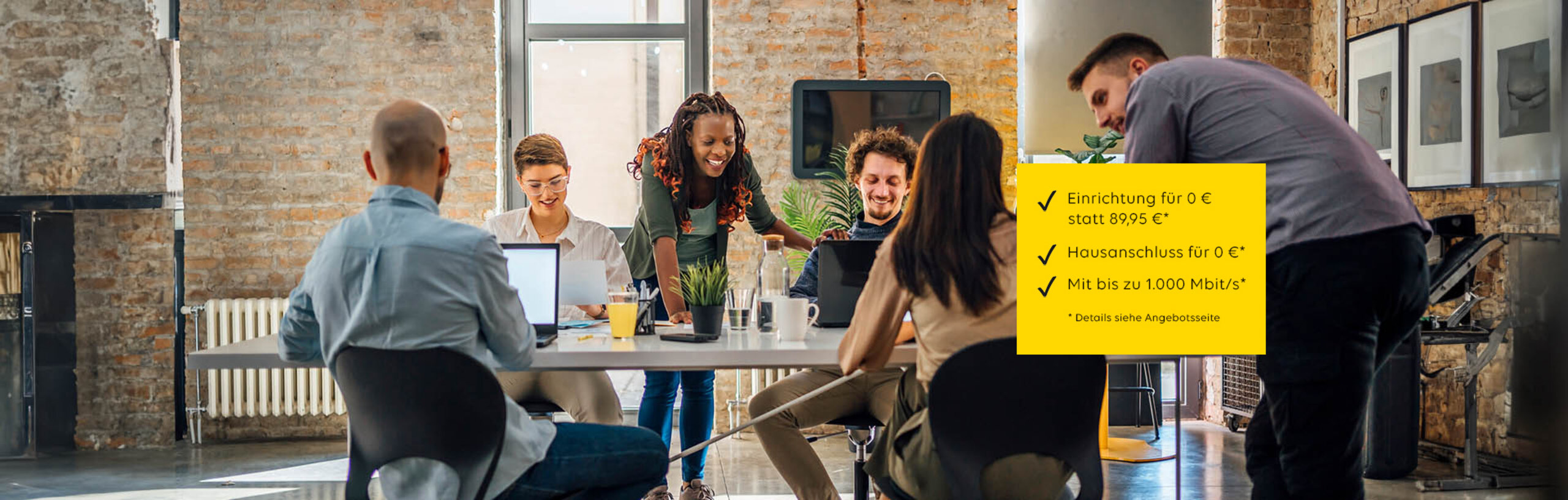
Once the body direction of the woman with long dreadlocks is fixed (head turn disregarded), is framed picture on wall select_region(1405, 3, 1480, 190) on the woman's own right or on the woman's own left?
on the woman's own left

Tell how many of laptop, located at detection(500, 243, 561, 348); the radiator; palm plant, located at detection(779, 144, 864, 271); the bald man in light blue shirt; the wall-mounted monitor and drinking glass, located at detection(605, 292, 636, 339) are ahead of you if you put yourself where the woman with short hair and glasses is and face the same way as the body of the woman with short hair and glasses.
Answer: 3

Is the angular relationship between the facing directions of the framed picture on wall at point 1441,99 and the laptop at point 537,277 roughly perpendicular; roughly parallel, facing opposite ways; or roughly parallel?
roughly perpendicular

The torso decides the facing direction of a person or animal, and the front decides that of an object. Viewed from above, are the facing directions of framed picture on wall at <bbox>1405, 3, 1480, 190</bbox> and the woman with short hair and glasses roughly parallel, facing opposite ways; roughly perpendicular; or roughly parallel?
roughly perpendicular

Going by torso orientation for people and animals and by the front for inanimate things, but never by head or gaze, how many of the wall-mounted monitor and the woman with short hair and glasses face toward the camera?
2

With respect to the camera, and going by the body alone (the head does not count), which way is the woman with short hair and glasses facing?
toward the camera

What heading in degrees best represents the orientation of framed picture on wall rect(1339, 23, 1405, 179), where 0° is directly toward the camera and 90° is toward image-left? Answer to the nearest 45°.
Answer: approximately 45°

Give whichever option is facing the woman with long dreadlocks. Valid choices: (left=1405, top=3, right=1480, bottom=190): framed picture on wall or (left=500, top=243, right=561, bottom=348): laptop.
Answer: the framed picture on wall

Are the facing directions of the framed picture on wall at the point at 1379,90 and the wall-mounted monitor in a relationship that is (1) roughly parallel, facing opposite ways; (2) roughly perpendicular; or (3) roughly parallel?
roughly perpendicular

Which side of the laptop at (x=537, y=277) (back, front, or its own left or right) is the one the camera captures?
front

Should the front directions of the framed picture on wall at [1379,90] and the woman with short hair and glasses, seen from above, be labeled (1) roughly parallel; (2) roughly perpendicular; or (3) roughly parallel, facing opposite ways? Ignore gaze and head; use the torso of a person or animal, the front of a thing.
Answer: roughly perpendicular

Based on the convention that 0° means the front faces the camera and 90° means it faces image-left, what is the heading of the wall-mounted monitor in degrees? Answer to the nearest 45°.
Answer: approximately 0°

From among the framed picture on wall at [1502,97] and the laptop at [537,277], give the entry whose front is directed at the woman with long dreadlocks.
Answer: the framed picture on wall

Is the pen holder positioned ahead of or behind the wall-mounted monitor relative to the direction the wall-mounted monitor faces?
ahead

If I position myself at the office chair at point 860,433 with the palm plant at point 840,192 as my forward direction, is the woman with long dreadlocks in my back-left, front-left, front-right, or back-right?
front-left

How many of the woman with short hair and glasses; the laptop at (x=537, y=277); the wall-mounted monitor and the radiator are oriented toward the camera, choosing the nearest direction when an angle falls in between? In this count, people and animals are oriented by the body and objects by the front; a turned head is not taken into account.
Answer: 4
